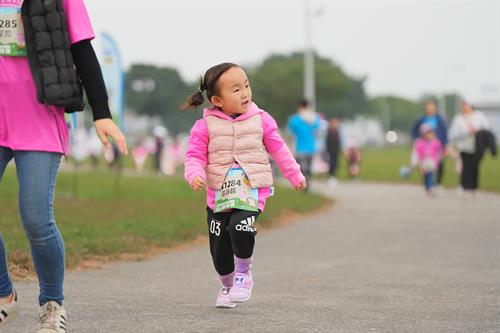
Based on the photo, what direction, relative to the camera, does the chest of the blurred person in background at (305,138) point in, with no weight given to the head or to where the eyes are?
away from the camera

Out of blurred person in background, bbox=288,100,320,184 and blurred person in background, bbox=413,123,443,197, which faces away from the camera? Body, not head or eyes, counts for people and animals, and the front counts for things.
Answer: blurred person in background, bbox=288,100,320,184

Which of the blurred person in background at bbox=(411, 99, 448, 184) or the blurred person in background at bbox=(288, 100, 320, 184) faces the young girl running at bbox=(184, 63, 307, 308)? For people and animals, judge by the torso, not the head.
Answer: the blurred person in background at bbox=(411, 99, 448, 184)

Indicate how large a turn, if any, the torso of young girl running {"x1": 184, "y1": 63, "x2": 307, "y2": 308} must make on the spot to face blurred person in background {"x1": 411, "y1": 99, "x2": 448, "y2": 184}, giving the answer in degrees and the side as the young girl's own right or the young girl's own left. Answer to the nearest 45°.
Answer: approximately 180°

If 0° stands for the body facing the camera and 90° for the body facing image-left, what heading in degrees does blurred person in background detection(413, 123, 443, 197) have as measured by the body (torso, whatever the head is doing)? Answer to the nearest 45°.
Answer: approximately 0°

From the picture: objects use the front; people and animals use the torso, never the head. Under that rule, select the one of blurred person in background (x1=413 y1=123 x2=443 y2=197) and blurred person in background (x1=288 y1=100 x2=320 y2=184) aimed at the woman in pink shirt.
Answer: blurred person in background (x1=413 y1=123 x2=443 y2=197)

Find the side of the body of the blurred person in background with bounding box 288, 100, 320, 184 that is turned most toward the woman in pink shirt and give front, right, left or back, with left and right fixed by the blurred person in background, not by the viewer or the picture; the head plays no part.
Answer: back

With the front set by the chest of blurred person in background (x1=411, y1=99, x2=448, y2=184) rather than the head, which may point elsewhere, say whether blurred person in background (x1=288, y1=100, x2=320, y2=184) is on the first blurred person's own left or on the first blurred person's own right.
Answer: on the first blurred person's own right

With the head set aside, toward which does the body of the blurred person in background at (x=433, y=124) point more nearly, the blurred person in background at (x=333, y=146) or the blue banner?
the blue banner

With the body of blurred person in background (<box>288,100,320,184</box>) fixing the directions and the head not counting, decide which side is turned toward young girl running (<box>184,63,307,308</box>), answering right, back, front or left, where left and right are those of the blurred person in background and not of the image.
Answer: back
